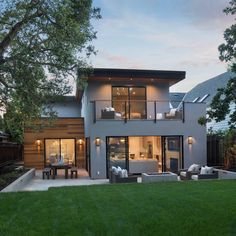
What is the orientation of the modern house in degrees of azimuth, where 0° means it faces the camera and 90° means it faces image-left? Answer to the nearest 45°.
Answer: approximately 0°

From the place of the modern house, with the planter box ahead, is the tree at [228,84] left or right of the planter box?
left
